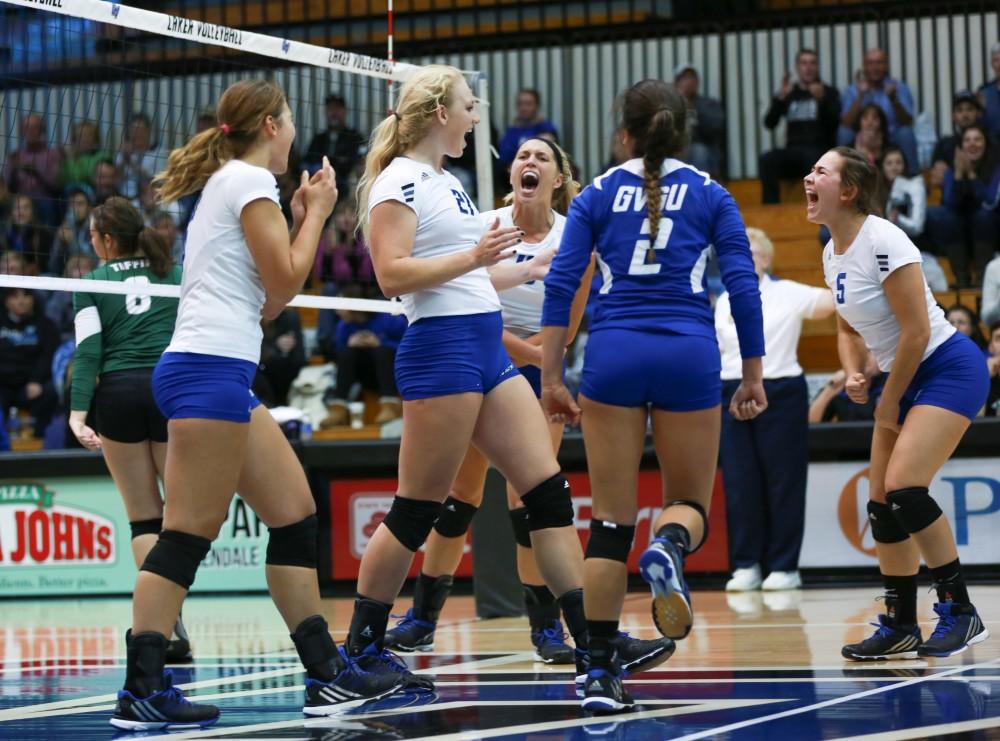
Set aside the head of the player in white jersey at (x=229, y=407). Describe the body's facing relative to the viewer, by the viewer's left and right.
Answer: facing to the right of the viewer

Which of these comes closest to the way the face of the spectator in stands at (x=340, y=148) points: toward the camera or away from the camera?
toward the camera

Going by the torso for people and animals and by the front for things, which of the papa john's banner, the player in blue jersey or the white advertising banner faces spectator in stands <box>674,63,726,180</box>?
the player in blue jersey

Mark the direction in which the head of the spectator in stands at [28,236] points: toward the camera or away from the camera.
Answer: toward the camera

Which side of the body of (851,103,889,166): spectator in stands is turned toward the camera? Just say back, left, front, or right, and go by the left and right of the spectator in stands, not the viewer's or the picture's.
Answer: front

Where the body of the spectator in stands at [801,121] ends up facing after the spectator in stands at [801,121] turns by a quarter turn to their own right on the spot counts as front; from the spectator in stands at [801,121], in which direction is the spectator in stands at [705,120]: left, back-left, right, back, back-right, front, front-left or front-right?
front-left

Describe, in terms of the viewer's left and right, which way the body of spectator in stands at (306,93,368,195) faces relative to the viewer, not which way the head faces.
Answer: facing the viewer

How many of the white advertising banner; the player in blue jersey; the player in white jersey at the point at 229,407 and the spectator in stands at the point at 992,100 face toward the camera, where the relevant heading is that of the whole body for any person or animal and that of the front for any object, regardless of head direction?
2

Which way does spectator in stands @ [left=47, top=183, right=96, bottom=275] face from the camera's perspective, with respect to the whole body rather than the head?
toward the camera

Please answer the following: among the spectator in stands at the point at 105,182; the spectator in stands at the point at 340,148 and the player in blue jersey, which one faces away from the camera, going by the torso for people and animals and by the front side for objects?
the player in blue jersey

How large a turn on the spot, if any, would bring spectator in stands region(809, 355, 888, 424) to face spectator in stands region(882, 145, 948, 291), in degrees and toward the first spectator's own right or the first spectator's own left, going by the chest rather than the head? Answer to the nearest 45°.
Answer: approximately 180°

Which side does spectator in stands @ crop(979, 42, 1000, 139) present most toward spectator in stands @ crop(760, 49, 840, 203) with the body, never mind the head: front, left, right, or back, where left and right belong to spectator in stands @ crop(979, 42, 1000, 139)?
right

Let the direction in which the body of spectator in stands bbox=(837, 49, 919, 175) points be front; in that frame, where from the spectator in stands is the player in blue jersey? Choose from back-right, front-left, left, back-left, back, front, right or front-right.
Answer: front

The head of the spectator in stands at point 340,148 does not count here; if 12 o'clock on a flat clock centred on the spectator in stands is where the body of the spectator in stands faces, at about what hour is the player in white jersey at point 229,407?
The player in white jersey is roughly at 12 o'clock from the spectator in stands.

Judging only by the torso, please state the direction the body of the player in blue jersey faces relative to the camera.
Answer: away from the camera

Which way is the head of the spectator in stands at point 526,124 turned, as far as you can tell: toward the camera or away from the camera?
toward the camera
